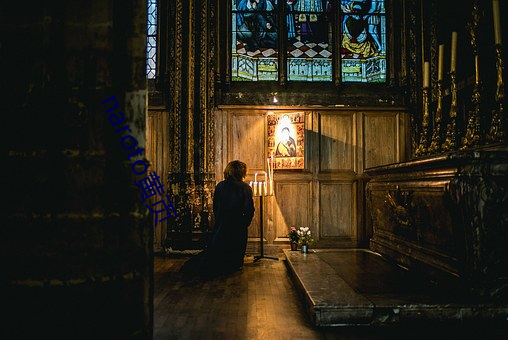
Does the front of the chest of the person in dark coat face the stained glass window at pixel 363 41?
yes

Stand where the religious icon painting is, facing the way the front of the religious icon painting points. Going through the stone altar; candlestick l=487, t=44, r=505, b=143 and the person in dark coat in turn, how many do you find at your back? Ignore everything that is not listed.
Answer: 0

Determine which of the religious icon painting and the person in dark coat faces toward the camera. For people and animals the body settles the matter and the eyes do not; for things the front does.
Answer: the religious icon painting

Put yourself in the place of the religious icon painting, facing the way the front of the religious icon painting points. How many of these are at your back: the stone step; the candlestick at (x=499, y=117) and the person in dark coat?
0

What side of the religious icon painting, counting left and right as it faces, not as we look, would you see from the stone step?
front

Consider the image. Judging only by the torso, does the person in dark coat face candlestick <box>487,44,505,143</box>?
no

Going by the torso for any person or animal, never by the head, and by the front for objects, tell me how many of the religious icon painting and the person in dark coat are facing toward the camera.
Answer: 1

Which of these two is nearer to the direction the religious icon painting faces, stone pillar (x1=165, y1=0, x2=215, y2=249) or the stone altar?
the stone altar

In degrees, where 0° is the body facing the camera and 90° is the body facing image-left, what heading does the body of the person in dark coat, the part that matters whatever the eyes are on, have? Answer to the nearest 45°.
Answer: approximately 225°

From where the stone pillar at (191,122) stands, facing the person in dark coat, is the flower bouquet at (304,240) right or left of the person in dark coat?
left

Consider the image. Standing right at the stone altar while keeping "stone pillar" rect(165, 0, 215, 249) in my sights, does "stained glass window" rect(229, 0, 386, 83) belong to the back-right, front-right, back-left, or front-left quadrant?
front-right

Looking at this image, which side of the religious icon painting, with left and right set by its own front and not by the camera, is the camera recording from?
front

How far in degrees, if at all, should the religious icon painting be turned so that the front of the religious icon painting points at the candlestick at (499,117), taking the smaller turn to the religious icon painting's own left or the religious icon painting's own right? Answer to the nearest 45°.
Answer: approximately 45° to the religious icon painting's own left
